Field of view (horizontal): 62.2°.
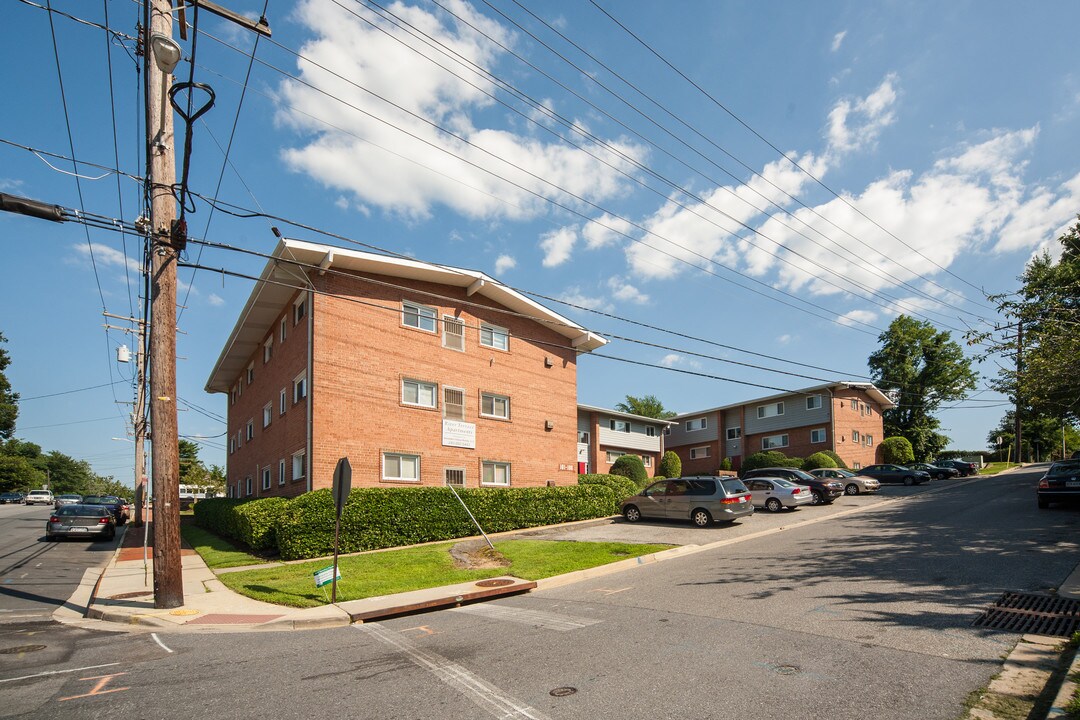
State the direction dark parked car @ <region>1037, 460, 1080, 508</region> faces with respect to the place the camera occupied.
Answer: facing away from the viewer

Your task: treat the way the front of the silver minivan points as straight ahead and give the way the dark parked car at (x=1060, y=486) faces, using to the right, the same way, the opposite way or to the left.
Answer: to the right

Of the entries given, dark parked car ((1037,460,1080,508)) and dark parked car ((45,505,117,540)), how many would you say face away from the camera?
2

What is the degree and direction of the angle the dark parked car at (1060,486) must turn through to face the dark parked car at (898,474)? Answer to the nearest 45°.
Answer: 0° — it already faces it

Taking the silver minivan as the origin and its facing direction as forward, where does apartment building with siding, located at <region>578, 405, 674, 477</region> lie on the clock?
The apartment building with siding is roughly at 1 o'clock from the silver minivan.

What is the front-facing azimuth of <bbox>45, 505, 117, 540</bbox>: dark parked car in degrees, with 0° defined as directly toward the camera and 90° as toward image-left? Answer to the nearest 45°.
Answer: approximately 180°

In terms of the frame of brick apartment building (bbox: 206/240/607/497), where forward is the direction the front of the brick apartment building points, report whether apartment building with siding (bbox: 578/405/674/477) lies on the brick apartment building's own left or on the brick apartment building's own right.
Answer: on the brick apartment building's own left

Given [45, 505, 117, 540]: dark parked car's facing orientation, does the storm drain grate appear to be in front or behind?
behind

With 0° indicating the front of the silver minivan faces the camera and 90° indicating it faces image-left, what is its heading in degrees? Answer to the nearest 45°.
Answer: approximately 135°

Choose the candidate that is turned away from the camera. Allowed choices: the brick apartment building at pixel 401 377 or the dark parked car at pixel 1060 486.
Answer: the dark parked car

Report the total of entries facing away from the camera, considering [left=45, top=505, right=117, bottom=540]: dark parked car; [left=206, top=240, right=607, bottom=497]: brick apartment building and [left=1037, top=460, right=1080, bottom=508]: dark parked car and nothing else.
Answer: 2

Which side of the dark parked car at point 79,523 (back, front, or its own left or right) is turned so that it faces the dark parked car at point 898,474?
right

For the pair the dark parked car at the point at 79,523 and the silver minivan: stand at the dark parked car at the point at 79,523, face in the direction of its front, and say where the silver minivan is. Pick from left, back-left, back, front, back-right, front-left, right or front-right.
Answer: back-right

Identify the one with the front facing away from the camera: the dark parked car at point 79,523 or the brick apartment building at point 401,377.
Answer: the dark parked car

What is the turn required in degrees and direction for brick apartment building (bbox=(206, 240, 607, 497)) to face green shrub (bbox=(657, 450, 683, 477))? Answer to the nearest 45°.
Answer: approximately 90° to its left

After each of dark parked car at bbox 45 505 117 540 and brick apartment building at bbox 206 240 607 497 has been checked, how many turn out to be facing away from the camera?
1
